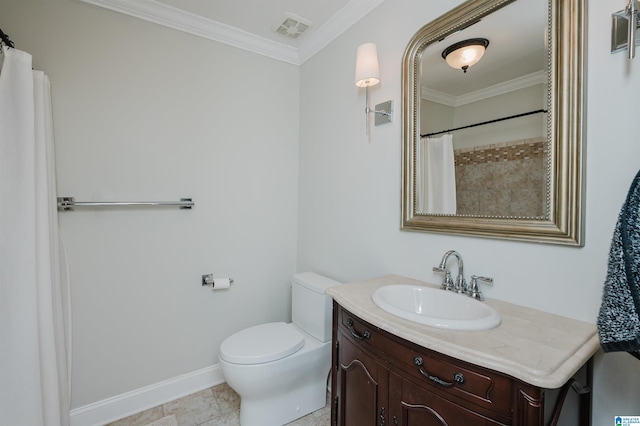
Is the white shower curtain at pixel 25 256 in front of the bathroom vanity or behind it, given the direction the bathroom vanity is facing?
in front

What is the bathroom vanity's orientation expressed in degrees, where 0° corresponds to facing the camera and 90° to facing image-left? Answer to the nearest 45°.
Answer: approximately 45°

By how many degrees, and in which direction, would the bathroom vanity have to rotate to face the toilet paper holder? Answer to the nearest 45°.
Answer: approximately 45° to its right

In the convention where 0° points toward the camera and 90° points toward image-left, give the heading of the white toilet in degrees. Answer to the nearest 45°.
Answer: approximately 45°

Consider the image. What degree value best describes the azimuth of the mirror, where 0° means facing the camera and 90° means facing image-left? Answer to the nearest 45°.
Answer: approximately 45°

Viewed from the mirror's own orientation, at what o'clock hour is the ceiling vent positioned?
The ceiling vent is roughly at 2 o'clock from the mirror.

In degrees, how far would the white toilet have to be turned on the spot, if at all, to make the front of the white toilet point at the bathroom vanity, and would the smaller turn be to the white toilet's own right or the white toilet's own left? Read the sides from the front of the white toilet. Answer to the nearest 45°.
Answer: approximately 90° to the white toilet's own left
